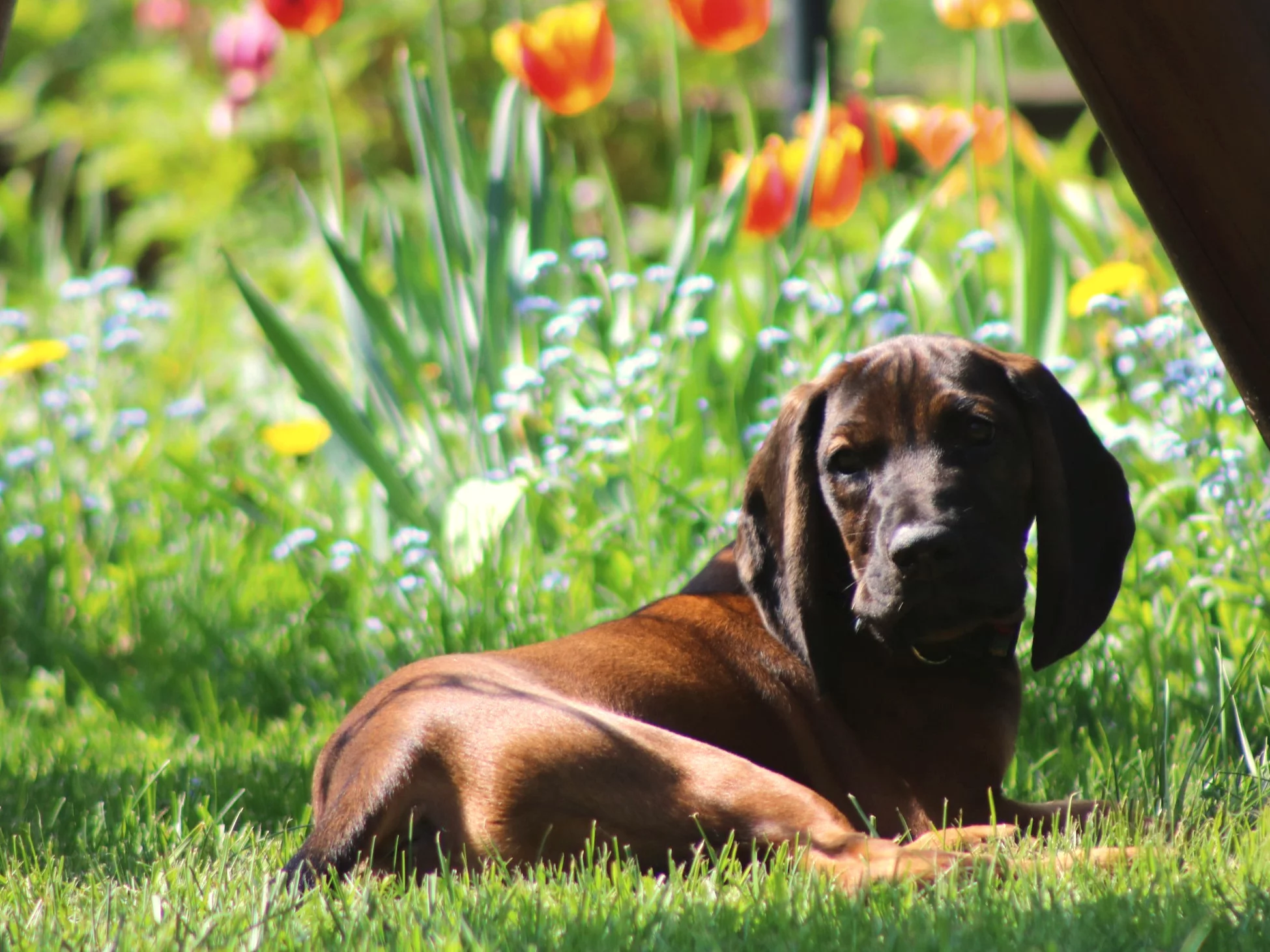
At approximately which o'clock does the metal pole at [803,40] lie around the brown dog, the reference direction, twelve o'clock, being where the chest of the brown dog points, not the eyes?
The metal pole is roughly at 9 o'clock from the brown dog.

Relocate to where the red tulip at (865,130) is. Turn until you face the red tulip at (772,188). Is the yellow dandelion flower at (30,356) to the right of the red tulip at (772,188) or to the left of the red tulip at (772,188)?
right

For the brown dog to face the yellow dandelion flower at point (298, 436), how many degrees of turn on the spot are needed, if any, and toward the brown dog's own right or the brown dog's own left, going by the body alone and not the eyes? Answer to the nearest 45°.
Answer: approximately 135° to the brown dog's own left

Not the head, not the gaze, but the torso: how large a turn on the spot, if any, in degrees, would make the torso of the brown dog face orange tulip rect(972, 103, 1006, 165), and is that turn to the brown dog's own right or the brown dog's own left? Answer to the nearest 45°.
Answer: approximately 90° to the brown dog's own left

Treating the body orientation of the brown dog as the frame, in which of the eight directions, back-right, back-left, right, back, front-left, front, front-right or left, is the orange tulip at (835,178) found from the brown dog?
left

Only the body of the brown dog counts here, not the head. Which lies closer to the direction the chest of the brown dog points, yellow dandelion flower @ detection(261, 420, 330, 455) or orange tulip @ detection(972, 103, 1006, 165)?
the orange tulip

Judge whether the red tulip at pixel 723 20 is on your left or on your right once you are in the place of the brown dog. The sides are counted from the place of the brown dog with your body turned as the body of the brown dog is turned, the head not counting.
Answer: on your left

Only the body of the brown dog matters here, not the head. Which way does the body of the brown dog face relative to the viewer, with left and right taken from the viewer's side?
facing to the right of the viewer

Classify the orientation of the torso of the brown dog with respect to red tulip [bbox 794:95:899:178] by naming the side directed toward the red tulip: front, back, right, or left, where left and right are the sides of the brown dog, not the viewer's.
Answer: left

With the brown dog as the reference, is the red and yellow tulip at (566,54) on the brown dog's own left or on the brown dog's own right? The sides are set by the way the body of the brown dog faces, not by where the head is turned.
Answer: on the brown dog's own left

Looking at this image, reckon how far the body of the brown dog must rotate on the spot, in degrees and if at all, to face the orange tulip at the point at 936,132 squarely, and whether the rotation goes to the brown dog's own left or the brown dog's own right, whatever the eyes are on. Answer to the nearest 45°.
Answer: approximately 90° to the brown dog's own left
